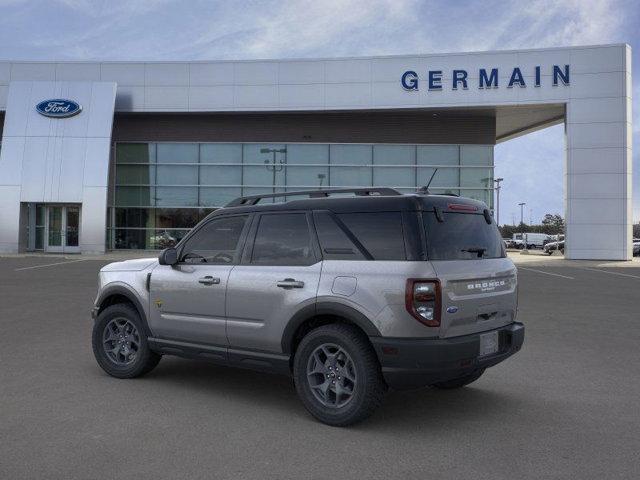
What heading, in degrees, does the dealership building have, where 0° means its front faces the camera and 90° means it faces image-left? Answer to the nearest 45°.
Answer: approximately 0°

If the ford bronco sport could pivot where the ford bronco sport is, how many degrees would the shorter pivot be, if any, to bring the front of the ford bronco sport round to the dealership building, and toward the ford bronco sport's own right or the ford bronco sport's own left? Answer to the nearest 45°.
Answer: approximately 45° to the ford bronco sport's own right

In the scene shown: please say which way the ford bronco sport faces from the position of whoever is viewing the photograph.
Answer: facing away from the viewer and to the left of the viewer

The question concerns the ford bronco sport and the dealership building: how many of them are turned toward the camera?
1

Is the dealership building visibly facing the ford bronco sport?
yes
